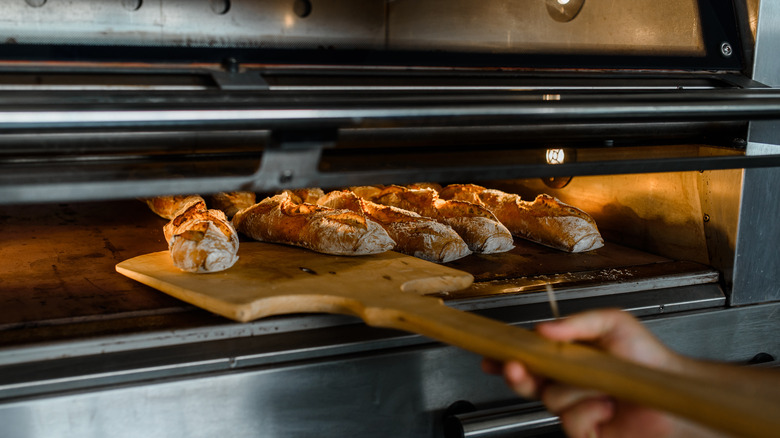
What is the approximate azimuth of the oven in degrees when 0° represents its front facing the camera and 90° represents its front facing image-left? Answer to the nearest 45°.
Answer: approximately 315°
